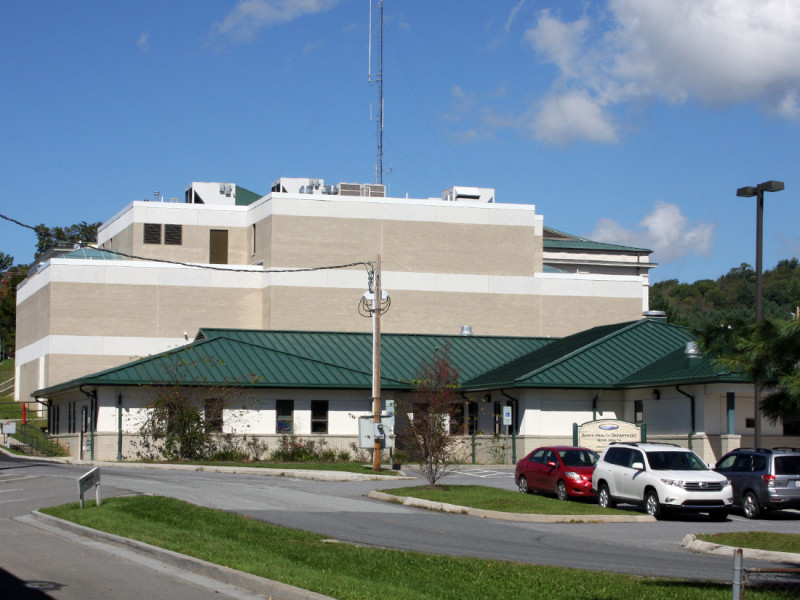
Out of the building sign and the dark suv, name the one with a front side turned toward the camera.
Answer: the building sign

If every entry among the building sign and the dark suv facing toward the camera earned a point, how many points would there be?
1

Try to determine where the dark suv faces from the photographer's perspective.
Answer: facing away from the viewer and to the left of the viewer

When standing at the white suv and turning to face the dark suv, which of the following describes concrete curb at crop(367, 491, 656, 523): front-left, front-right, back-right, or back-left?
back-right

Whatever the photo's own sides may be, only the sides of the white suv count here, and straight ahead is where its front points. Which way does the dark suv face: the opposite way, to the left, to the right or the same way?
the opposite way

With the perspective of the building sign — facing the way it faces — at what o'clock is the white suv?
The white suv is roughly at 12 o'clock from the building sign.

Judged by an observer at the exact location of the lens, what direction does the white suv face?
facing the viewer and to the right of the viewer

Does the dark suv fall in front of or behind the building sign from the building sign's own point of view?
in front

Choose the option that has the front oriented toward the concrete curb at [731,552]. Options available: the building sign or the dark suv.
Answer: the building sign

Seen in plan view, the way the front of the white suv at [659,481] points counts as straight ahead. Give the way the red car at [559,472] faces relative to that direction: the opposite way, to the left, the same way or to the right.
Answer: the same way

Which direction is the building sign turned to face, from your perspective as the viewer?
facing the viewer

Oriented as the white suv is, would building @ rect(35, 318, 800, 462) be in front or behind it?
behind
